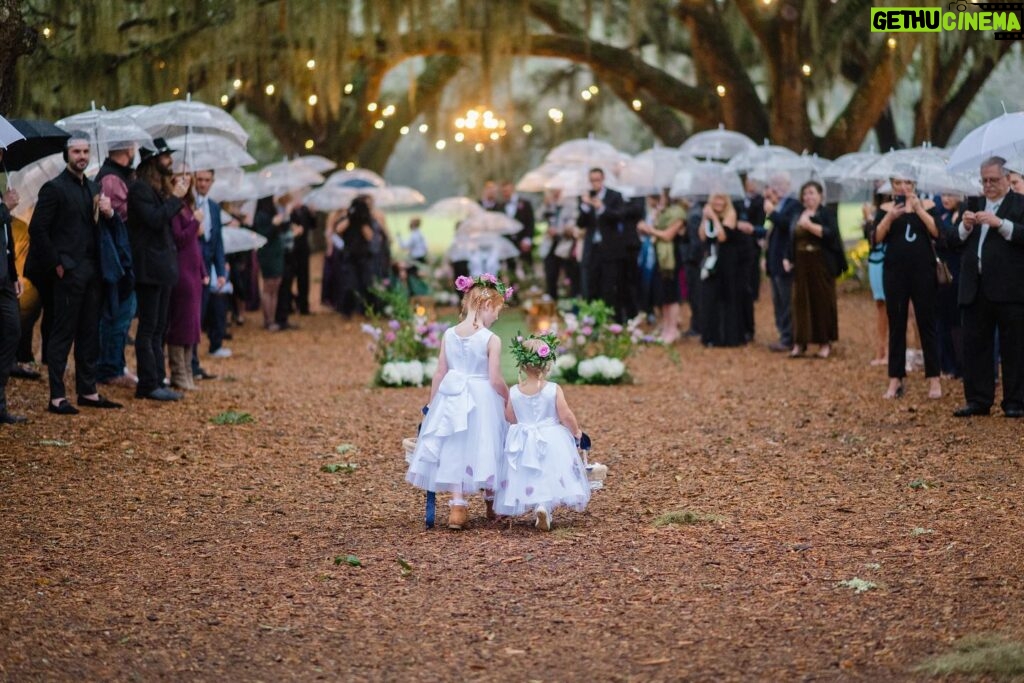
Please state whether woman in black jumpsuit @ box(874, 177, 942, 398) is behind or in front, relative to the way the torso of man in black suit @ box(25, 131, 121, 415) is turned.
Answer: in front

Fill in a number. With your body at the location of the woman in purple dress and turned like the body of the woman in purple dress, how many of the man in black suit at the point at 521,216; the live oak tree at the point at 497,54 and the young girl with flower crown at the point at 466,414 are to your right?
1

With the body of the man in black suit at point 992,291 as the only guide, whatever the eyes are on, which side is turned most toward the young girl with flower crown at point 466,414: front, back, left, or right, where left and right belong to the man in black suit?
front

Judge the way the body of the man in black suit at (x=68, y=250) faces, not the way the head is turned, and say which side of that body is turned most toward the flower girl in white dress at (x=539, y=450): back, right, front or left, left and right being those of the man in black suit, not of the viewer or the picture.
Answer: front

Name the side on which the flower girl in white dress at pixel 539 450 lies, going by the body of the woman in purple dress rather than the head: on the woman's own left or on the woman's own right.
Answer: on the woman's own right

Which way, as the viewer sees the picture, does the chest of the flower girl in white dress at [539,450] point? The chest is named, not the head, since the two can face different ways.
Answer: away from the camera

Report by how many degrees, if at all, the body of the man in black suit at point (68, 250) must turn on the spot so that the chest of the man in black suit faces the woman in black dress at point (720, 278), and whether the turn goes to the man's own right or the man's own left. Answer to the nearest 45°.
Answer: approximately 90° to the man's own left

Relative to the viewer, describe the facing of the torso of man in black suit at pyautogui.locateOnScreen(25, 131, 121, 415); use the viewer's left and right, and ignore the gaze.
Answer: facing the viewer and to the right of the viewer

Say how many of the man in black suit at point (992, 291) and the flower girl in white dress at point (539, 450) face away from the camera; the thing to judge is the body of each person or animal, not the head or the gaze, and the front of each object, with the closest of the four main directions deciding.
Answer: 1

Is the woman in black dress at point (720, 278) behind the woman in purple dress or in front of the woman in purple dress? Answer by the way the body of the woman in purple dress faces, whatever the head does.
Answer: in front

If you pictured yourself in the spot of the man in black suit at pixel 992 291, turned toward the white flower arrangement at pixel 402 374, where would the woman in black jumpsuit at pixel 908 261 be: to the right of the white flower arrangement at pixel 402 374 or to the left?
right

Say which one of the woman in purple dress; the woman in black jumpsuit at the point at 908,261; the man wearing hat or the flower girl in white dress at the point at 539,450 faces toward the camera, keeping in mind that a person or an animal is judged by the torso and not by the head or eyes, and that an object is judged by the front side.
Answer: the woman in black jumpsuit

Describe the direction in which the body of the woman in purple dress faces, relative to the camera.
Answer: to the viewer's right

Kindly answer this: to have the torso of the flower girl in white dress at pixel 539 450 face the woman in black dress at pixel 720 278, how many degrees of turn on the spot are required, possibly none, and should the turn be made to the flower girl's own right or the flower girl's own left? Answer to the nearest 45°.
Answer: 0° — they already face them

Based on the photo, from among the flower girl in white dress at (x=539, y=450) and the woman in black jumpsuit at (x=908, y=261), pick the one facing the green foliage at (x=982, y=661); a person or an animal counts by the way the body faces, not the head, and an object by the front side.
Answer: the woman in black jumpsuit

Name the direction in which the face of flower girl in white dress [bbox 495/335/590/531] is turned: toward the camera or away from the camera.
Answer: away from the camera

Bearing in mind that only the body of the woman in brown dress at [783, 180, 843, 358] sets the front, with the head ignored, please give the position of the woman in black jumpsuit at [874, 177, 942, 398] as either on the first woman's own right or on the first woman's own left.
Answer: on the first woman's own left
